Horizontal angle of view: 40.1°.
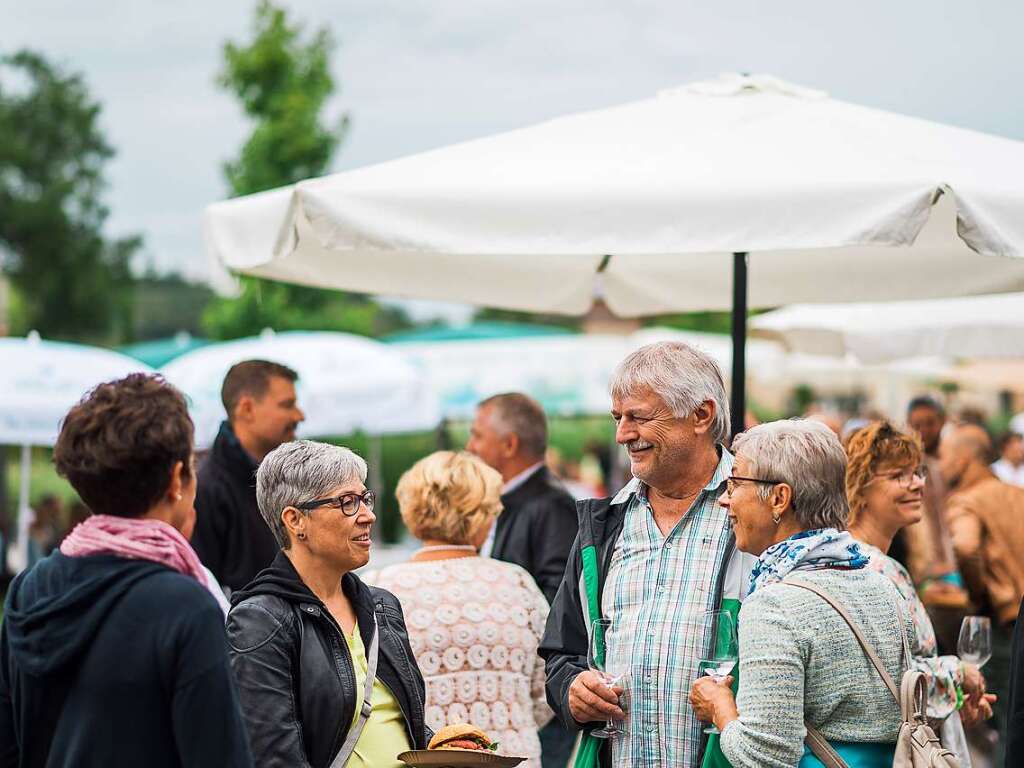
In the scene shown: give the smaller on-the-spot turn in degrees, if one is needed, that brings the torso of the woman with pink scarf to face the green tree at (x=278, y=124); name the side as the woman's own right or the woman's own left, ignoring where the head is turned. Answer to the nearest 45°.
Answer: approximately 45° to the woman's own left

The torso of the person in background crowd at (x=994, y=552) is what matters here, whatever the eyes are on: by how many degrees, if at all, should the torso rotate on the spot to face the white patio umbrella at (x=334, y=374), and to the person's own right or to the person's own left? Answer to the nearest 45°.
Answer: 0° — they already face it

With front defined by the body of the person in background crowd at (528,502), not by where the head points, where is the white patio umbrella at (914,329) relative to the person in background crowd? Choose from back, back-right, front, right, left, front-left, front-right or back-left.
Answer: back-right

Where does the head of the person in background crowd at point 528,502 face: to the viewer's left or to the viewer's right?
to the viewer's left

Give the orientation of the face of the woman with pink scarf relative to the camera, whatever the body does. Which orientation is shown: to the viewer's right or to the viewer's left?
to the viewer's right

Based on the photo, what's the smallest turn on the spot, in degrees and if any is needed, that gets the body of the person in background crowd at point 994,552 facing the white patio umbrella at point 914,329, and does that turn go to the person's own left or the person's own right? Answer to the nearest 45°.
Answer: approximately 45° to the person's own right

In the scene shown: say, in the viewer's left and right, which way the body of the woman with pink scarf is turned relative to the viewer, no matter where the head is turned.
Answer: facing away from the viewer and to the right of the viewer

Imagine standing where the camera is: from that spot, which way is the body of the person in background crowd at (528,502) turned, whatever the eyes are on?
to the viewer's left

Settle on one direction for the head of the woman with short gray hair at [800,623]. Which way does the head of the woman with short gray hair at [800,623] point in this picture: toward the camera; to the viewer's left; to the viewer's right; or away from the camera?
to the viewer's left

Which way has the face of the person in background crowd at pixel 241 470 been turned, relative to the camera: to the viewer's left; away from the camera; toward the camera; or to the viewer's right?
to the viewer's right
